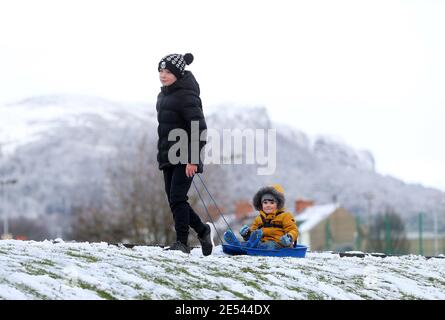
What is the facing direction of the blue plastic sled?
to the viewer's left

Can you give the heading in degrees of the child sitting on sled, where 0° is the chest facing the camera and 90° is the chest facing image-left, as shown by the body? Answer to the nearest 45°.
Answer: approximately 45°

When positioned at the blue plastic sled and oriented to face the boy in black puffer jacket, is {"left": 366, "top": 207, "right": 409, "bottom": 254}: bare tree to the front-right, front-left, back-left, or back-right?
back-right

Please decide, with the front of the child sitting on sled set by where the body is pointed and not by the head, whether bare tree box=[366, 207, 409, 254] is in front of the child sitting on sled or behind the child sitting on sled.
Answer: behind

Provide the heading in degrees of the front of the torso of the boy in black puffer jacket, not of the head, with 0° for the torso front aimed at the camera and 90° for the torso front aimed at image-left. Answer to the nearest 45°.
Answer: approximately 45°

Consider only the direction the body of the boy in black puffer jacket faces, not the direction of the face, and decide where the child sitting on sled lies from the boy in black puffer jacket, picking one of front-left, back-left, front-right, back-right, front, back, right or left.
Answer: back
